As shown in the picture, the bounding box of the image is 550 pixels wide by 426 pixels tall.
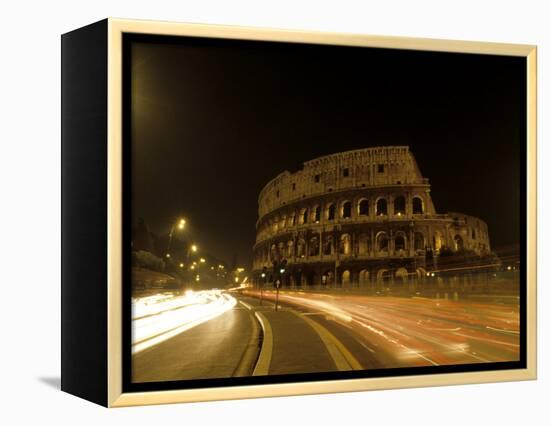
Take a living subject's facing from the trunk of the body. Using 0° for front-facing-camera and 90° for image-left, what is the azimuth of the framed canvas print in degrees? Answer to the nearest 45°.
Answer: approximately 315°
